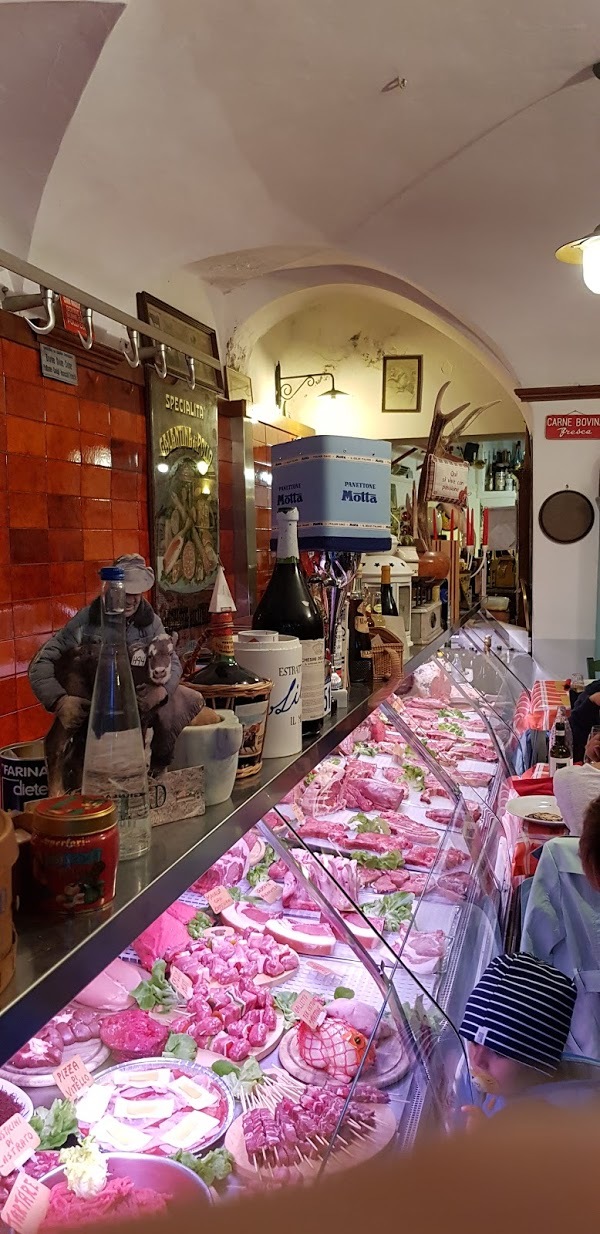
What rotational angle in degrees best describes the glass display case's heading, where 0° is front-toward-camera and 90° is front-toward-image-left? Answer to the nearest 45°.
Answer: approximately 315°

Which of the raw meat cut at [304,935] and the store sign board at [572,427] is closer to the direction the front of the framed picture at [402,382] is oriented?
the raw meat cut

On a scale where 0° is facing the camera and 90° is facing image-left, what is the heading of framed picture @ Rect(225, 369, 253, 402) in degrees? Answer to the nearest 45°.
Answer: approximately 315°

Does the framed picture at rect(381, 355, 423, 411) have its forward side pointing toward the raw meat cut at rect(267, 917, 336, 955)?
yes

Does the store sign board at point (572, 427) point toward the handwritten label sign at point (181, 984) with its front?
yes

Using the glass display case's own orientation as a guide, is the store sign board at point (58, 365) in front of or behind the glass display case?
behind
